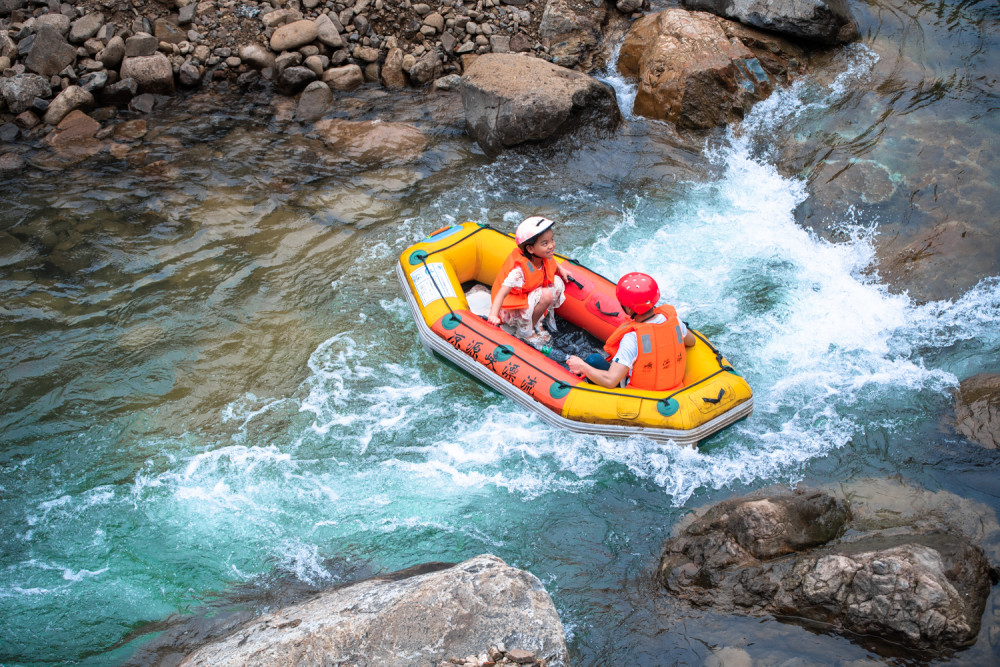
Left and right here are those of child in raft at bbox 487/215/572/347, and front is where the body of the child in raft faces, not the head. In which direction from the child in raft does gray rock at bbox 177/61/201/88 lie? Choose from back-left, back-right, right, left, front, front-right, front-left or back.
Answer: back

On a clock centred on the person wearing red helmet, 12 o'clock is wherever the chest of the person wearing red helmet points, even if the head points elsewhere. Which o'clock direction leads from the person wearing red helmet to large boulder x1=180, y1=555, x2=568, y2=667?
The large boulder is roughly at 8 o'clock from the person wearing red helmet.

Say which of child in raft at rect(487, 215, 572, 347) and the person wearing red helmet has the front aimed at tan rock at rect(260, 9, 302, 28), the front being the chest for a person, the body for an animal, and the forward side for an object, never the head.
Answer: the person wearing red helmet

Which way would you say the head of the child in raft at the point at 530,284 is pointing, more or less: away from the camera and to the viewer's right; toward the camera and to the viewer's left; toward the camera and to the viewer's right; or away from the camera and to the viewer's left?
toward the camera and to the viewer's right

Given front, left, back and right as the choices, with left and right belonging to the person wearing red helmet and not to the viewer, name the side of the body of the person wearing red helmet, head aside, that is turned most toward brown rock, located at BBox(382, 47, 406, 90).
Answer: front

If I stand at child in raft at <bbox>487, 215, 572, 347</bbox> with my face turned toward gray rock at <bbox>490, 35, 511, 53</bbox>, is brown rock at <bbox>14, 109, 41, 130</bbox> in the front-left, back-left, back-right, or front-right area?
front-left

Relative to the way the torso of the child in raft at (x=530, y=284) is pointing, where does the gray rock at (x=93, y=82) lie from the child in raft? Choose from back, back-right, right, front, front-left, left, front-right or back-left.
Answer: back

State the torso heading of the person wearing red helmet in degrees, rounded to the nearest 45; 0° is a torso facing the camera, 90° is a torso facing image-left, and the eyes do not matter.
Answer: approximately 135°

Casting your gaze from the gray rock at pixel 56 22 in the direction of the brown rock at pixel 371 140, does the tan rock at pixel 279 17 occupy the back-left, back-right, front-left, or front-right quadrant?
front-left

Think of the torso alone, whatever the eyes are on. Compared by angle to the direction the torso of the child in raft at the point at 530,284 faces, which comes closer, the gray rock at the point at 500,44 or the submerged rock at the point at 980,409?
the submerged rock

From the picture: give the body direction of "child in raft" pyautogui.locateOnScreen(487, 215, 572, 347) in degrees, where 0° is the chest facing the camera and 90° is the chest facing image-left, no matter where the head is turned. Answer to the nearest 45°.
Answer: approximately 315°
